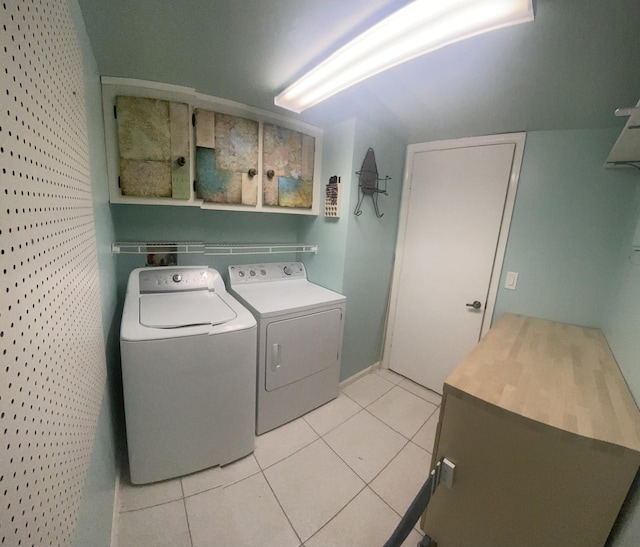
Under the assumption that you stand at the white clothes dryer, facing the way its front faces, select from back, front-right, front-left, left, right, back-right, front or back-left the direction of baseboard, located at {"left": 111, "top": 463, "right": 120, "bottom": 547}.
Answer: right

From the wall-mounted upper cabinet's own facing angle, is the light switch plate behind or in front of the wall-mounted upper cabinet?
in front

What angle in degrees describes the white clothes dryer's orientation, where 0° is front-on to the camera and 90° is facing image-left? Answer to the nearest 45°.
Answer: approximately 315°

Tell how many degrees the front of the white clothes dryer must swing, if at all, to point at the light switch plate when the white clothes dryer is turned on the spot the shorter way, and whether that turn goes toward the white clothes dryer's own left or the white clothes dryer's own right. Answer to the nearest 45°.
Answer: approximately 45° to the white clothes dryer's own left

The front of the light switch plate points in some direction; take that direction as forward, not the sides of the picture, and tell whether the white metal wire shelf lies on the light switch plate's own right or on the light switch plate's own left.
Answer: on the light switch plate's own right

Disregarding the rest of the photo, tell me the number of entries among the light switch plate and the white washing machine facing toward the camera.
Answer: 2

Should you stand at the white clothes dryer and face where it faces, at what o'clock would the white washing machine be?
The white washing machine is roughly at 3 o'clock from the white clothes dryer.

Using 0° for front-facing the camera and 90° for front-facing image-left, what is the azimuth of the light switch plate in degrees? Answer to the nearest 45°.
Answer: approximately 0°

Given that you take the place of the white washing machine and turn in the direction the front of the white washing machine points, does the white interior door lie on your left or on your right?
on your left

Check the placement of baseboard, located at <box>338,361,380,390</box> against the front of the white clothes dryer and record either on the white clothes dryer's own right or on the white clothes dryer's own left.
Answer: on the white clothes dryer's own left
